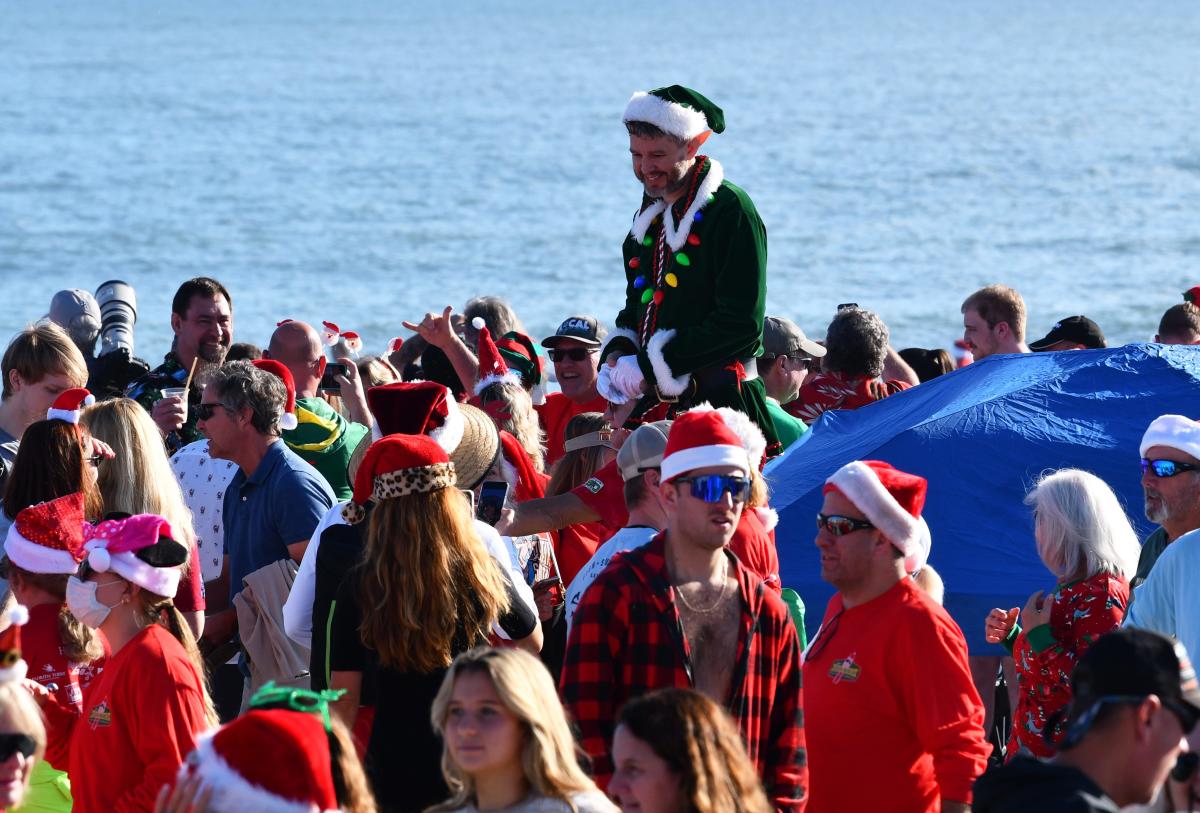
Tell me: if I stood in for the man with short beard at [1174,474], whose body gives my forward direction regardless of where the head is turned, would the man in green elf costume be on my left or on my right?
on my right

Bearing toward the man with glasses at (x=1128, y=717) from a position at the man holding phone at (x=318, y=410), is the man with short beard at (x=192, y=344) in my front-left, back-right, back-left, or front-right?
back-right

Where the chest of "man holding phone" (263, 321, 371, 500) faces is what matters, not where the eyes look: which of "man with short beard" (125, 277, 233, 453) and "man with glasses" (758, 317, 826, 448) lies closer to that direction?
the man with glasses

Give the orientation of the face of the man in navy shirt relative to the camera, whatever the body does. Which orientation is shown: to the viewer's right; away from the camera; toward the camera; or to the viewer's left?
to the viewer's left

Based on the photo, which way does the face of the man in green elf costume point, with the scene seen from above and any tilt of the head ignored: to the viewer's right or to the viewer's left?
to the viewer's left

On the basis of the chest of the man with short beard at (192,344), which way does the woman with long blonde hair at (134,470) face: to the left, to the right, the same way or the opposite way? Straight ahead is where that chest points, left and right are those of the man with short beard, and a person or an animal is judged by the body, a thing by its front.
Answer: the opposite way

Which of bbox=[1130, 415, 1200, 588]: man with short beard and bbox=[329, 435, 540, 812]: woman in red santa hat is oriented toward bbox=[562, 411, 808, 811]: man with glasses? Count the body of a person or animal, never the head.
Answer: the man with short beard

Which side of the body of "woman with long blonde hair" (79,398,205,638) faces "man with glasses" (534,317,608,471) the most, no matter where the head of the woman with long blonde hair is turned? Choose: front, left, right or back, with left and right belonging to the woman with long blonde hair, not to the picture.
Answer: right

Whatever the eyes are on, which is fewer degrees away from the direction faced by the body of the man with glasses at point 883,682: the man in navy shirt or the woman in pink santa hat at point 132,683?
the woman in pink santa hat

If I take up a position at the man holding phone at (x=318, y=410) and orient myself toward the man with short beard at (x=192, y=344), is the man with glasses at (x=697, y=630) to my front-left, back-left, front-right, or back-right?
back-left

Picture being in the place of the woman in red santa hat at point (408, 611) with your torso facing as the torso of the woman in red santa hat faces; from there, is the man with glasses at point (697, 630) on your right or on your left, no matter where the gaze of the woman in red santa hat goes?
on your right

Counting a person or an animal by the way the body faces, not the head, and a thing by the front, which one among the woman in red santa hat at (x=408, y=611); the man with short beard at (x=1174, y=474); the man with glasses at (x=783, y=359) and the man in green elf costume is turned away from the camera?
the woman in red santa hat
